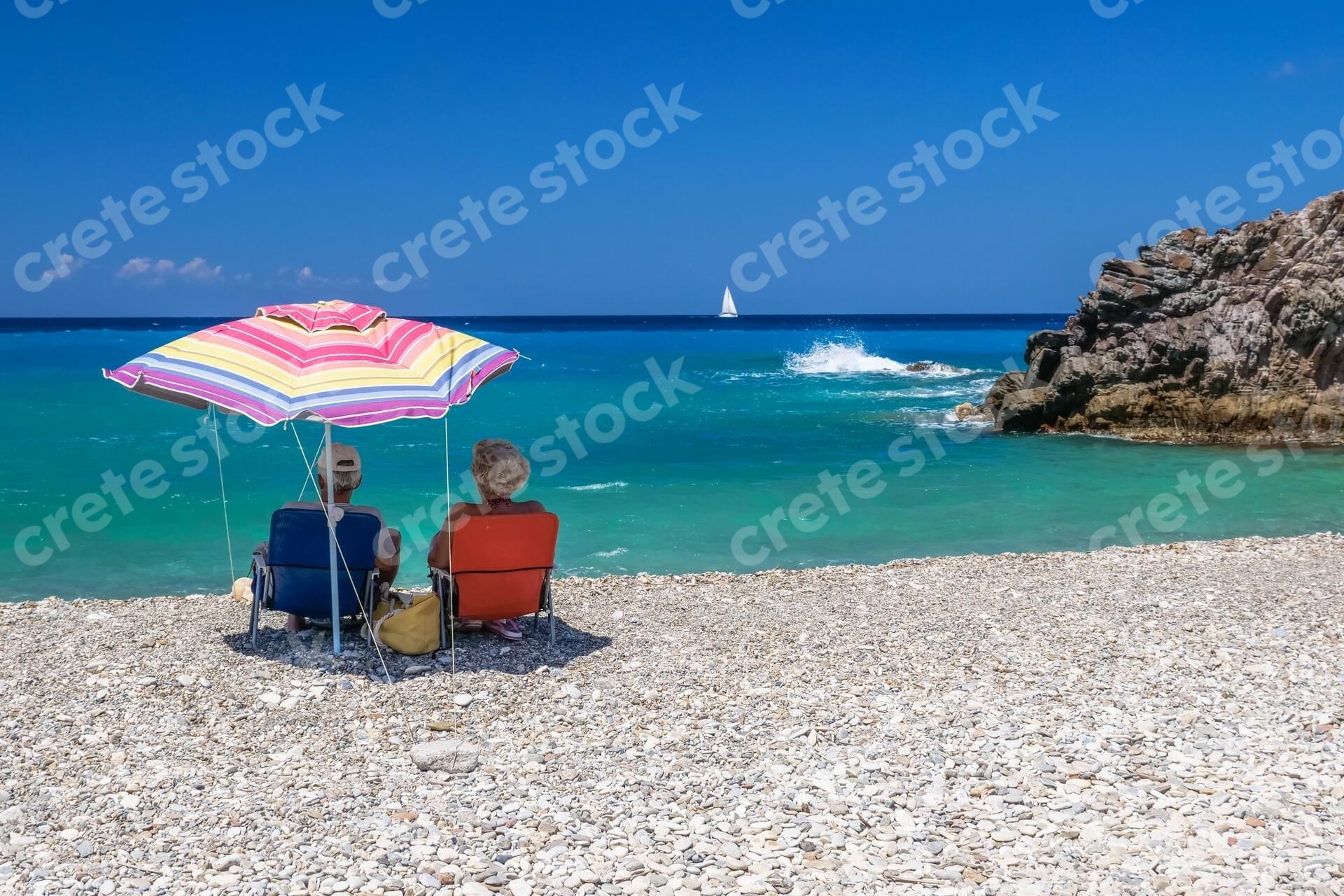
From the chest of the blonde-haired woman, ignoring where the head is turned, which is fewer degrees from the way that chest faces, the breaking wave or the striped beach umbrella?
the breaking wave

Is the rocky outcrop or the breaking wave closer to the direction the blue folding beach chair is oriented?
the breaking wave

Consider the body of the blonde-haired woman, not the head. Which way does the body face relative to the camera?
away from the camera

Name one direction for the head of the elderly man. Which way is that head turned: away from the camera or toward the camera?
away from the camera

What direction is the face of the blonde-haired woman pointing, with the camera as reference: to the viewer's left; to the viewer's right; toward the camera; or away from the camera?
away from the camera

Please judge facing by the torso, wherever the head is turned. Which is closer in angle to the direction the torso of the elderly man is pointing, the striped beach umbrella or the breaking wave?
the breaking wave

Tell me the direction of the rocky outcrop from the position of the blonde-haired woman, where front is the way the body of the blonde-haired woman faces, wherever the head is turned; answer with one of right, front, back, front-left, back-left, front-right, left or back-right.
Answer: front-right

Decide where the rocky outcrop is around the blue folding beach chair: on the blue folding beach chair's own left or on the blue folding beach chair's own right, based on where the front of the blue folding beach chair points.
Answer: on the blue folding beach chair's own right

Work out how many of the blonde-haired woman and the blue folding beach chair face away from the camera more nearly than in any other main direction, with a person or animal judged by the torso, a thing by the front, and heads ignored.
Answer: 2

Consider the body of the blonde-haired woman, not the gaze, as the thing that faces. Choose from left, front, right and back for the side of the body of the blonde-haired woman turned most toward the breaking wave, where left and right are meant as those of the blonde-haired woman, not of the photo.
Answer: front

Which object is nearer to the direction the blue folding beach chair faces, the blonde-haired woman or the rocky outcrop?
the rocky outcrop

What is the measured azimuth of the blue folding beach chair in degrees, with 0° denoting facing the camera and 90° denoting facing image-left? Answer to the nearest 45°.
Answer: approximately 180°

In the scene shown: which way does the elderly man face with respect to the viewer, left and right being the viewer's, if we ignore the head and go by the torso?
facing away from the viewer
